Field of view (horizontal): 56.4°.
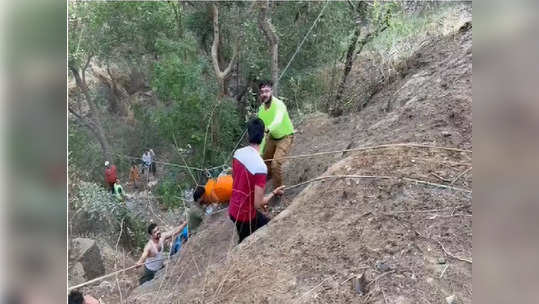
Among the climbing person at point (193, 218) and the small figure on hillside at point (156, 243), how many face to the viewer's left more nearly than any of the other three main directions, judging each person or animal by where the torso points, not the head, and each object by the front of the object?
0

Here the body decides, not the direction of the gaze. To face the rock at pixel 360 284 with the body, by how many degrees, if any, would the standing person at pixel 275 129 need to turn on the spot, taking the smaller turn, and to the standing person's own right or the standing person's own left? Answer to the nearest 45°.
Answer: approximately 45° to the standing person's own left

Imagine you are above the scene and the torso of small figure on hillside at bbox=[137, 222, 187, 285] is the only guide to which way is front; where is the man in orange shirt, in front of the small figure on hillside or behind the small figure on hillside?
in front

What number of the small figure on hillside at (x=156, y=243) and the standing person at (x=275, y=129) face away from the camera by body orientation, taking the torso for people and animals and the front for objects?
0

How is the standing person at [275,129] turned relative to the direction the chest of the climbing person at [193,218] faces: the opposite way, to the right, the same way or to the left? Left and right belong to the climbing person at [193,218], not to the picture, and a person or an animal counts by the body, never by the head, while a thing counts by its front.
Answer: the opposite way

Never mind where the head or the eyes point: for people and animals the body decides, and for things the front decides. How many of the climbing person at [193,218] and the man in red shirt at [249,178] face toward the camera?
0

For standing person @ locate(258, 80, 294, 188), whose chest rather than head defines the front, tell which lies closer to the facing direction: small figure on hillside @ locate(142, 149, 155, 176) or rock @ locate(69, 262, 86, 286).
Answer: the rock

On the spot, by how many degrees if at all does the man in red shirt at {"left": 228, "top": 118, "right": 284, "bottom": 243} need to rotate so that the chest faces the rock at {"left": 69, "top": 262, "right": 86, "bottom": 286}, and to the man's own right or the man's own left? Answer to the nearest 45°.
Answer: approximately 90° to the man's own left

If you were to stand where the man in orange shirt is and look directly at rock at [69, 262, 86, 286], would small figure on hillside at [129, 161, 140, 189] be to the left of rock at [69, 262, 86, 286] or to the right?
right

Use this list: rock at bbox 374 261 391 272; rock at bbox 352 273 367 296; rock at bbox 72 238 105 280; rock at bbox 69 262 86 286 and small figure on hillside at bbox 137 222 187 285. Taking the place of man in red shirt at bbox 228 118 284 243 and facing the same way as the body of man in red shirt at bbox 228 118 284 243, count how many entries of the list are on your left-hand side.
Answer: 3

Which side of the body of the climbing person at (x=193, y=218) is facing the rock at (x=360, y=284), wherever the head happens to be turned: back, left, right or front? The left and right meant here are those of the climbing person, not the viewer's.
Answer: right

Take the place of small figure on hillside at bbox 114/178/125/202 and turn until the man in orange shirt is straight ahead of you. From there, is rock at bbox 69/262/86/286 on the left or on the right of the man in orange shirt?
right

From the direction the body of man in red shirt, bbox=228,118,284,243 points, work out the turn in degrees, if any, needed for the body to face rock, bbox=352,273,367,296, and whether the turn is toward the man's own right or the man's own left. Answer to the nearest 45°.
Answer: approximately 90° to the man's own right
